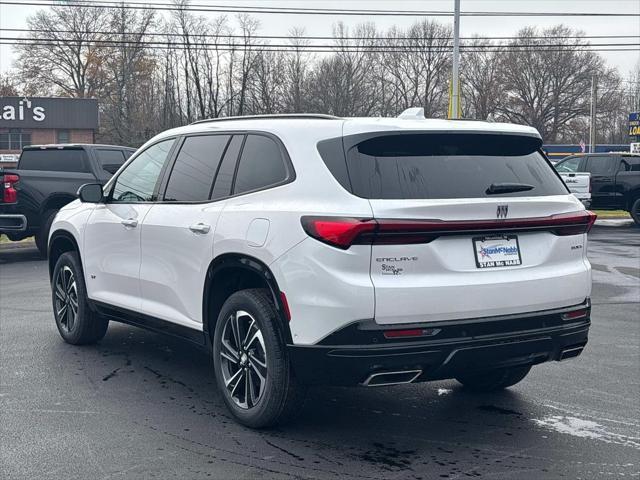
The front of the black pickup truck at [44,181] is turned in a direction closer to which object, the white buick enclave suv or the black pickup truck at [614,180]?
the black pickup truck

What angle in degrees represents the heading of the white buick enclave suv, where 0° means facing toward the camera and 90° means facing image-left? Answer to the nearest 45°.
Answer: approximately 135°

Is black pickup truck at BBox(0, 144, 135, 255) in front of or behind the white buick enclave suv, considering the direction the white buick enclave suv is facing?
in front

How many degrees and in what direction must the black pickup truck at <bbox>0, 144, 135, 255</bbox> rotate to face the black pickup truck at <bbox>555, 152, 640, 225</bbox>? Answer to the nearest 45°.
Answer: approximately 45° to its right

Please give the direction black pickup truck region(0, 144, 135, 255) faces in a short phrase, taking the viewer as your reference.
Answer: facing away from the viewer and to the right of the viewer

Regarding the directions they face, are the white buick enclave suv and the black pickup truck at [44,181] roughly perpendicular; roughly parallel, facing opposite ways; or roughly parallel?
roughly perpendicular
